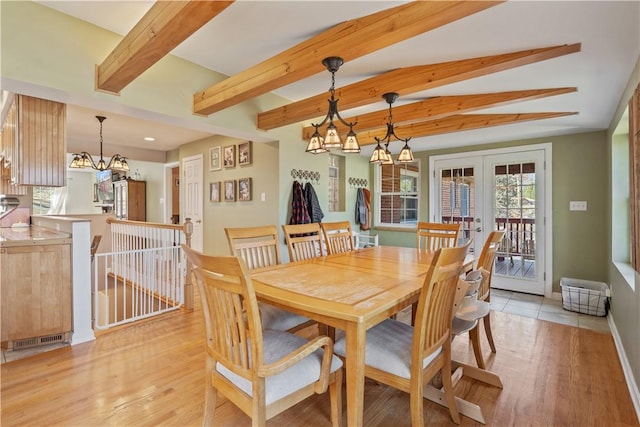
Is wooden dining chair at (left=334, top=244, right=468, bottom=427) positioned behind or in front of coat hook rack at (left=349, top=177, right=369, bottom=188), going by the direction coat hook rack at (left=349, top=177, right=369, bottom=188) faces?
in front

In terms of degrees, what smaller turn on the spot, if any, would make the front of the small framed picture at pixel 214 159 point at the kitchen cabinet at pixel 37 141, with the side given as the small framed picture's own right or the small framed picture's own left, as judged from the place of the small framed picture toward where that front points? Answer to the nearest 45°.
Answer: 0° — it already faces it

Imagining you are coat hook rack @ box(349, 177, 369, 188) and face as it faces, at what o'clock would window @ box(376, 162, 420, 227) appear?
The window is roughly at 10 o'clock from the coat hook rack.

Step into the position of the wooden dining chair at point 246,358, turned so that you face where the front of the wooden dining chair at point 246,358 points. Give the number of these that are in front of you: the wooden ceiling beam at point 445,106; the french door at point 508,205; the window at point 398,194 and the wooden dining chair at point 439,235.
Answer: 4

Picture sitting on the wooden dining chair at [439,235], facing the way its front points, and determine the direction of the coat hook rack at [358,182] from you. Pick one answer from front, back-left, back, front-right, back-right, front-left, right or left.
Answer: back-right

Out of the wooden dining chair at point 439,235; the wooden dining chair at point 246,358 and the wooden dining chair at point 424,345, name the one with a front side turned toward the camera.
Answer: the wooden dining chair at point 439,235

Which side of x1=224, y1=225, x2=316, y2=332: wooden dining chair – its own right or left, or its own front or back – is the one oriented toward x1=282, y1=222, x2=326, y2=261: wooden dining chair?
left

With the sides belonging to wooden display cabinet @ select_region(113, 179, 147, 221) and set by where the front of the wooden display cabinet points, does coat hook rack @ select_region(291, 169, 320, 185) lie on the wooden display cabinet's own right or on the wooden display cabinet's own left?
on the wooden display cabinet's own left

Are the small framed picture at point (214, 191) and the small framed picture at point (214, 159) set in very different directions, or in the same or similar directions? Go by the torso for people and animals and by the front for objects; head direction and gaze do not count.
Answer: same or similar directions

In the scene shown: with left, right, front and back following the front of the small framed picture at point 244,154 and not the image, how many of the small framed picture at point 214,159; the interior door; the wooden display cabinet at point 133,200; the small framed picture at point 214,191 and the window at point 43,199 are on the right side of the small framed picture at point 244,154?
5

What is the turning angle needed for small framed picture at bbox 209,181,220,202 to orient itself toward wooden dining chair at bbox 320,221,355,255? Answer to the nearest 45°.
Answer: approximately 90° to its left

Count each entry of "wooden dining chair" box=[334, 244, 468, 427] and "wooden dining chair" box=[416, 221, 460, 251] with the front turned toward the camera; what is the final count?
1

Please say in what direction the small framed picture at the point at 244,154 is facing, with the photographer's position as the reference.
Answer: facing the viewer and to the left of the viewer

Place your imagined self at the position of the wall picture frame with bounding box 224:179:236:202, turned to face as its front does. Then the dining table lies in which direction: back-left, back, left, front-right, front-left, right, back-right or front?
front-left

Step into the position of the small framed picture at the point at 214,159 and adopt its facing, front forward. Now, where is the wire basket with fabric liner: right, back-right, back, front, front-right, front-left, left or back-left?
left

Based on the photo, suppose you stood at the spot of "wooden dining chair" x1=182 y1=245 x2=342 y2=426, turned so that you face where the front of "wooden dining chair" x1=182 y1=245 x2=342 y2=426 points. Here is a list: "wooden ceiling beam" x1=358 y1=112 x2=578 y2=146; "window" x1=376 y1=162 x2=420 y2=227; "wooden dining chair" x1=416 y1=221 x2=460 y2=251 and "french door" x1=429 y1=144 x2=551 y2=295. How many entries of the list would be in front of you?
4

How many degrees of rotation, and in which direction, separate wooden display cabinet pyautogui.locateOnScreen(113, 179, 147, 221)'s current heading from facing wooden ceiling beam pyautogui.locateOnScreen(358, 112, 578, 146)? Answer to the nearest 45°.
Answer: approximately 90° to its left

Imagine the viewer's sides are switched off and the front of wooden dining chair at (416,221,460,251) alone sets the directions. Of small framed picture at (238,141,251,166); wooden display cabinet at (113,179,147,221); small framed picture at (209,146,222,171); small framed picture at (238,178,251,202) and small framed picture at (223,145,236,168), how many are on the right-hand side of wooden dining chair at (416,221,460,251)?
5

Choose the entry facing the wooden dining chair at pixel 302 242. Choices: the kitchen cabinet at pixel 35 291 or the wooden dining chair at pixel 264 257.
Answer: the kitchen cabinet
